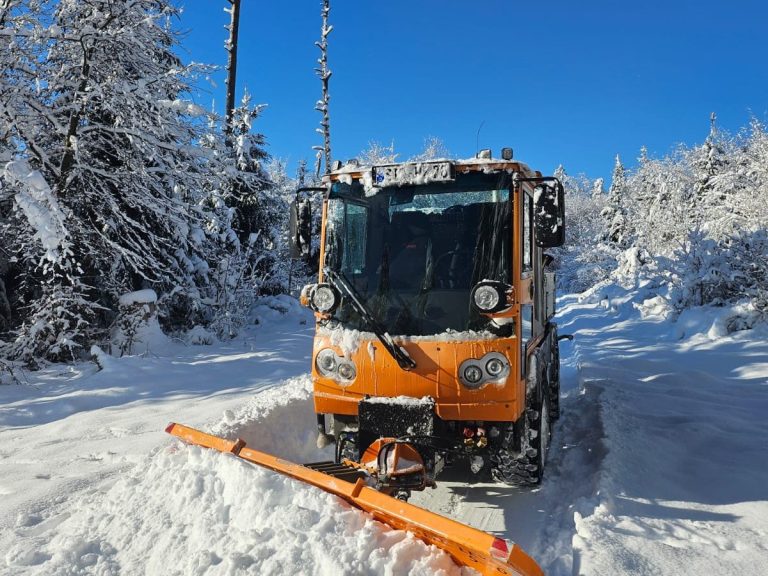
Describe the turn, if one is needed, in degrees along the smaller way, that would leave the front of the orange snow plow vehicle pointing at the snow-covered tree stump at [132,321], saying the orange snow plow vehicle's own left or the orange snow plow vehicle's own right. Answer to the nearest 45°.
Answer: approximately 135° to the orange snow plow vehicle's own right

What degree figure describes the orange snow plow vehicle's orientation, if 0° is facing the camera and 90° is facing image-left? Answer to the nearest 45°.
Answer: approximately 0°
